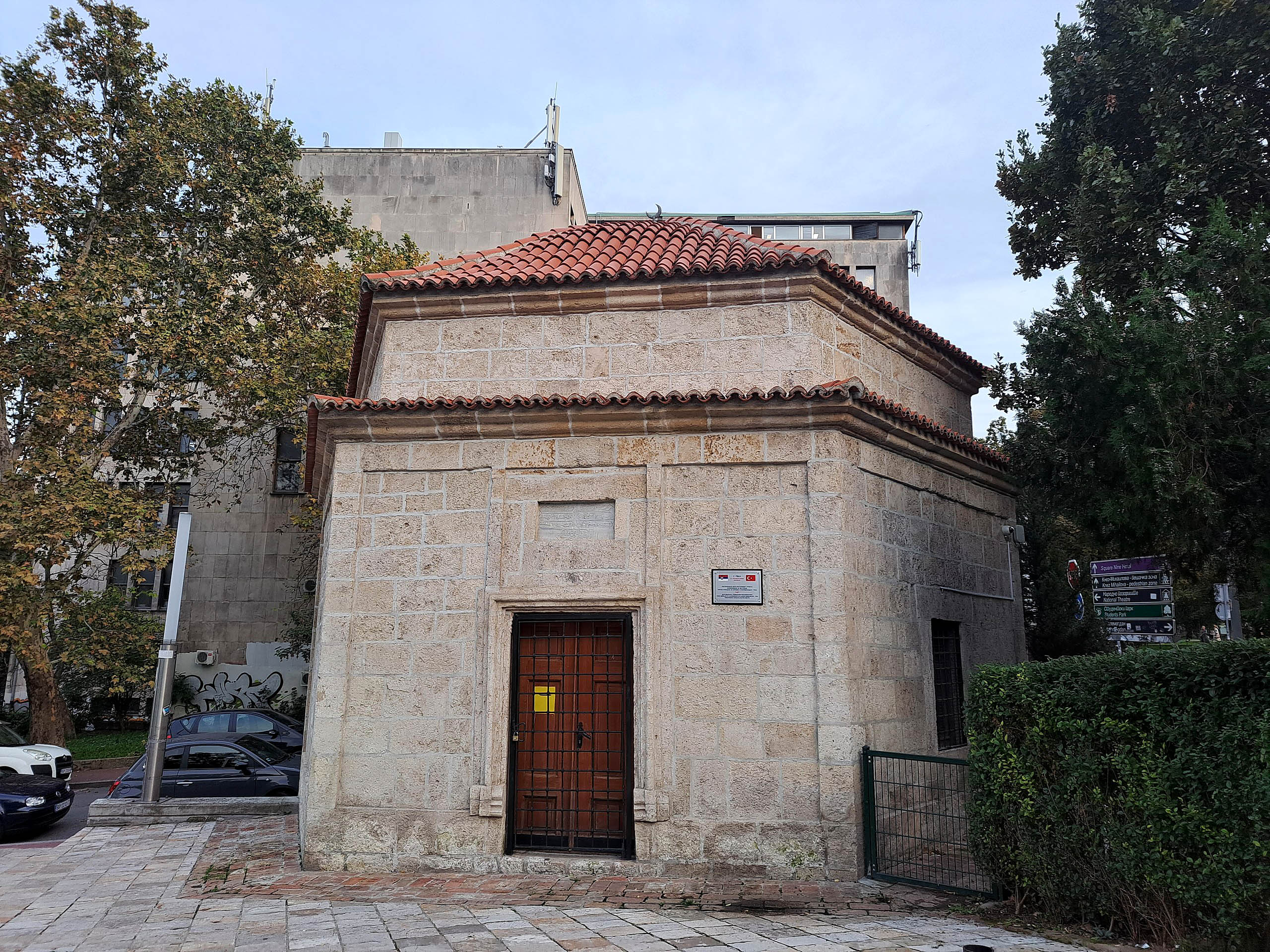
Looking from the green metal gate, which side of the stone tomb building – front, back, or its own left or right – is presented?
left

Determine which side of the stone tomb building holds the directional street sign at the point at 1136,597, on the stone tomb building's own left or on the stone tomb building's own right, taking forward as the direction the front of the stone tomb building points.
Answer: on the stone tomb building's own left

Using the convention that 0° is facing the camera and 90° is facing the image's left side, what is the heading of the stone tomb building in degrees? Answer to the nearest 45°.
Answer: approximately 0°

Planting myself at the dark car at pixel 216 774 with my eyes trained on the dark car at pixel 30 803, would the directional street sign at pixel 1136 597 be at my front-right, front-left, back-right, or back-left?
back-left

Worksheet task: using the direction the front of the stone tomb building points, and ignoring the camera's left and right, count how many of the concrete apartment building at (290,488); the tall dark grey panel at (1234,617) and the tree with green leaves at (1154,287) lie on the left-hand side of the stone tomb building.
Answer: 2

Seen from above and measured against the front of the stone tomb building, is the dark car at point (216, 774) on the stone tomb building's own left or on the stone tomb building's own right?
on the stone tomb building's own right

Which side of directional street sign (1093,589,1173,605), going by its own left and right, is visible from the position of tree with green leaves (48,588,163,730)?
right

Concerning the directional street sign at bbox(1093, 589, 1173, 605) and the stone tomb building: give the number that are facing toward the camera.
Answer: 2

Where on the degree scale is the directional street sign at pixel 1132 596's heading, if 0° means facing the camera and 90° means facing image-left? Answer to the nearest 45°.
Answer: approximately 0°

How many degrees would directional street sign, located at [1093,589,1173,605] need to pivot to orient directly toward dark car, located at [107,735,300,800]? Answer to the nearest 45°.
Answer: approximately 90° to its right

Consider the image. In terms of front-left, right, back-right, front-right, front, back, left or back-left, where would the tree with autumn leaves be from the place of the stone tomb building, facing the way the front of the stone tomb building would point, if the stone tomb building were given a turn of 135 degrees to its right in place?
front
